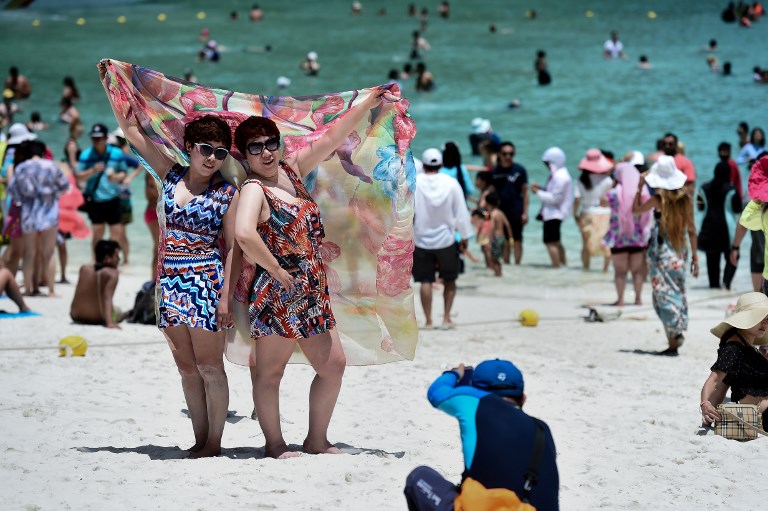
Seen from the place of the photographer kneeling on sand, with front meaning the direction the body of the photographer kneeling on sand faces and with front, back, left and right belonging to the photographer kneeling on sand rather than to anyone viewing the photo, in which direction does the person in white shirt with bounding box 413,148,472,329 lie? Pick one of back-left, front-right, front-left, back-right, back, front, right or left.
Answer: front-right

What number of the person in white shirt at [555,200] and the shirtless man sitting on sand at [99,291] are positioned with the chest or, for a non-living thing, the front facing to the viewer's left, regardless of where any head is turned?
1

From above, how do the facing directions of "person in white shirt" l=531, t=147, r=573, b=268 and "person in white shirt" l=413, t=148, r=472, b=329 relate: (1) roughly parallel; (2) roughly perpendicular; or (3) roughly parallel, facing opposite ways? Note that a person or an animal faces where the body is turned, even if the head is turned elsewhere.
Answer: roughly perpendicular

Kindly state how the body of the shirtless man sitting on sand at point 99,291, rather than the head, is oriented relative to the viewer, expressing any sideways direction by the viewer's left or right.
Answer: facing away from the viewer and to the right of the viewer

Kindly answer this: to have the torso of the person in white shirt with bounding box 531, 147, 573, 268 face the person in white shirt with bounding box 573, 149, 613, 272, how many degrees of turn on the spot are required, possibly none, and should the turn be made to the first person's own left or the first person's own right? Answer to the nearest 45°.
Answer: approximately 135° to the first person's own left

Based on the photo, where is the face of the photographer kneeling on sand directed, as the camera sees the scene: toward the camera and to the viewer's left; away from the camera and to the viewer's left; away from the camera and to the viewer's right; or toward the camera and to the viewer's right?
away from the camera and to the viewer's left

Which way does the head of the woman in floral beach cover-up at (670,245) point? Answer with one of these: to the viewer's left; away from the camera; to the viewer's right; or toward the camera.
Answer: away from the camera

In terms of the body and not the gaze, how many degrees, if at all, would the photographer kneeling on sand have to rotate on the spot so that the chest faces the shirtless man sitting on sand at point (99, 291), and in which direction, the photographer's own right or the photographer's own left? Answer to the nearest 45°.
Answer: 0° — they already face them

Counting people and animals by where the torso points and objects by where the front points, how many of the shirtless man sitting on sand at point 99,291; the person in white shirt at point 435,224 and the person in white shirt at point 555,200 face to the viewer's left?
1
